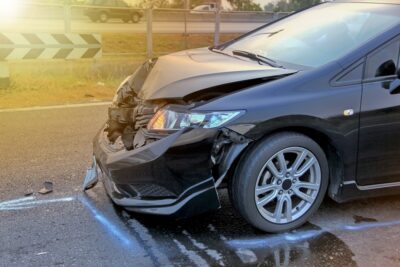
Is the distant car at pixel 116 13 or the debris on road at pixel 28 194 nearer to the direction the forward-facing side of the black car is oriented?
the debris on road

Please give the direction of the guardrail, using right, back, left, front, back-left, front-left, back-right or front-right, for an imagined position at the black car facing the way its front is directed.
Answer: back-right

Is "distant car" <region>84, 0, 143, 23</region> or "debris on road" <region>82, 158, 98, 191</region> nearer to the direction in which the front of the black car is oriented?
the debris on road

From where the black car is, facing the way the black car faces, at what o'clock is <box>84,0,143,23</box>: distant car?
The distant car is roughly at 4 o'clock from the black car.

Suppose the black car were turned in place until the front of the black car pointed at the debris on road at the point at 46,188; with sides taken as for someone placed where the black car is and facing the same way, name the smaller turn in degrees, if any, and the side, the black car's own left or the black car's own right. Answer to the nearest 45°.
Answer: approximately 45° to the black car's own right

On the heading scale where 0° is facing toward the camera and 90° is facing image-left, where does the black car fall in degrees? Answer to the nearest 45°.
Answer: approximately 45°

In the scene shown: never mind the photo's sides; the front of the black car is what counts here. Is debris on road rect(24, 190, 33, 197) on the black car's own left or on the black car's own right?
on the black car's own right
